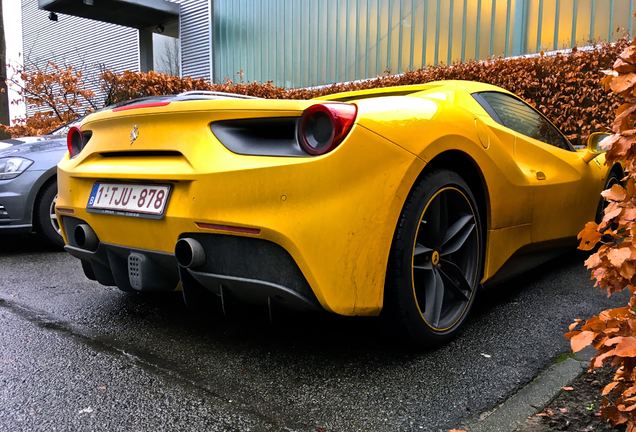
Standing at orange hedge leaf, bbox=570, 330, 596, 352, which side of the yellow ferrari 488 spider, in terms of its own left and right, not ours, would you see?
right

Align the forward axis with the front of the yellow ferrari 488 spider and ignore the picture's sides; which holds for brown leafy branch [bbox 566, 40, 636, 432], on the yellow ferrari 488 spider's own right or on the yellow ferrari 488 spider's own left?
on the yellow ferrari 488 spider's own right

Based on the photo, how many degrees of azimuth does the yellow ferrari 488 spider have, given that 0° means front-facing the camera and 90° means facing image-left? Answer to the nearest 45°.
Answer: approximately 225°

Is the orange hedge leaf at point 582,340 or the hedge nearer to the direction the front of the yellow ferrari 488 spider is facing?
the hedge
